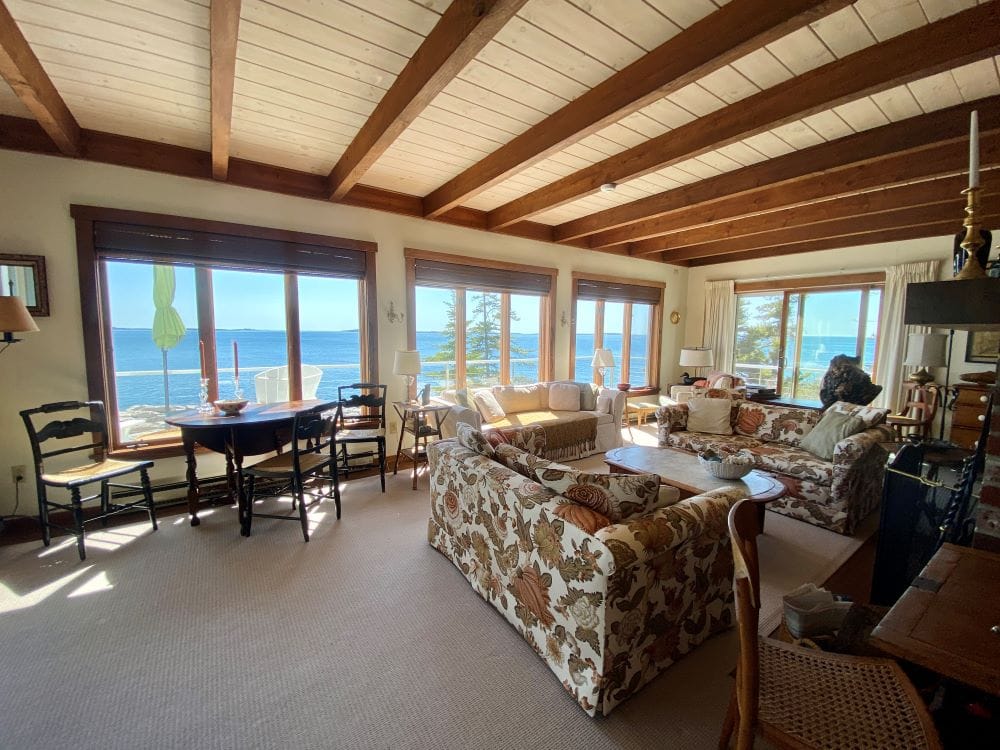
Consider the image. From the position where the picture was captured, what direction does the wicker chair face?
facing to the right of the viewer

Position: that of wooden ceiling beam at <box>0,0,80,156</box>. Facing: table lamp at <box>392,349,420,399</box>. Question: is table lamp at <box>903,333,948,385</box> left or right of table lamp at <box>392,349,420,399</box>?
right

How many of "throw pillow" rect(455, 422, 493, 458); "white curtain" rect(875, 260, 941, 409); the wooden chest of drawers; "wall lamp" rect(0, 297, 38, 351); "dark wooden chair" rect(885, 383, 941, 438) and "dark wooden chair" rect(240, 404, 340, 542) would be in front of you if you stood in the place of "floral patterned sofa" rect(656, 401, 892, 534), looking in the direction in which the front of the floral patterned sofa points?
3

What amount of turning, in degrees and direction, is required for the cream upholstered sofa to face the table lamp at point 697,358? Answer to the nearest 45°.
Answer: approximately 135° to its left

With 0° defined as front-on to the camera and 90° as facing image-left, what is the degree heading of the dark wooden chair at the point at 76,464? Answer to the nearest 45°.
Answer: approximately 315°

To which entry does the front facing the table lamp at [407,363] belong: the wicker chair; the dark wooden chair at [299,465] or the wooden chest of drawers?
the wooden chest of drawers

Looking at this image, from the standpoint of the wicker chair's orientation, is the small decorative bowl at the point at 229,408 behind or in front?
behind

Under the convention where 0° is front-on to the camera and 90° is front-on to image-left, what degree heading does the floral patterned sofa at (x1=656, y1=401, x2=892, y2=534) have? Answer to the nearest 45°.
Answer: approximately 45°

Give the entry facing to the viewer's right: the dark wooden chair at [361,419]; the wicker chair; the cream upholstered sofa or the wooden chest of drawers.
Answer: the wicker chair

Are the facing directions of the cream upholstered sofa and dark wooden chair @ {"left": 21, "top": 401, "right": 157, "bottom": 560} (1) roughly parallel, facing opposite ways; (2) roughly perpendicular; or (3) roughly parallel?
roughly perpendicular
